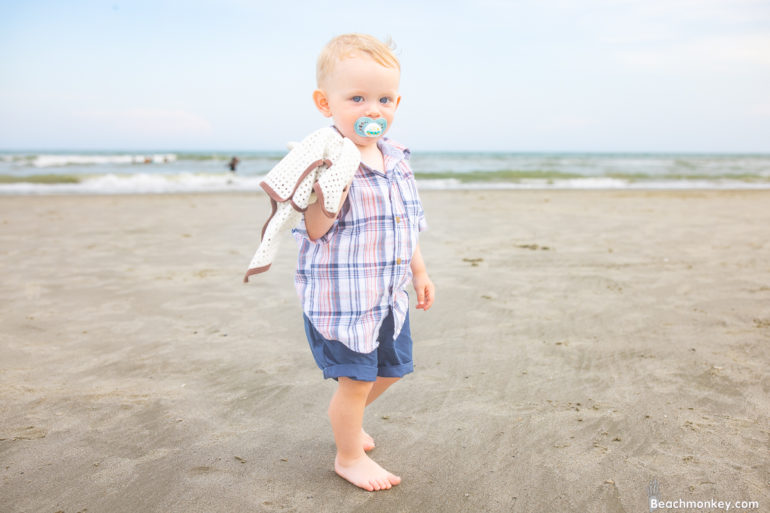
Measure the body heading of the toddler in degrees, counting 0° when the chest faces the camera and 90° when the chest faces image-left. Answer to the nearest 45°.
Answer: approximately 315°
